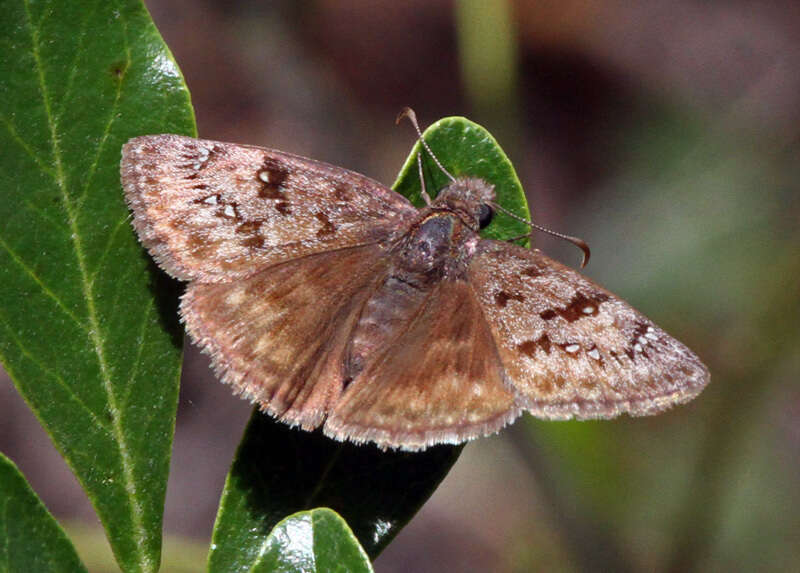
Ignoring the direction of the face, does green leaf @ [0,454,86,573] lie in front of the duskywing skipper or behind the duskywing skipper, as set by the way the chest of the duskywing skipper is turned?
behind

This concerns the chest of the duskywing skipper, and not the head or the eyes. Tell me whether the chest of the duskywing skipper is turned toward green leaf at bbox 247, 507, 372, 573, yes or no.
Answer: no

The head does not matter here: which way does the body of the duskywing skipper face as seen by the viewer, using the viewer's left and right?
facing away from the viewer and to the right of the viewer

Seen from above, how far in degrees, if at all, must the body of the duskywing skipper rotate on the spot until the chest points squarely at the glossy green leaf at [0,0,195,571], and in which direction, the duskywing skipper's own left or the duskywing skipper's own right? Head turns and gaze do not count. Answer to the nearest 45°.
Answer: approximately 180°
